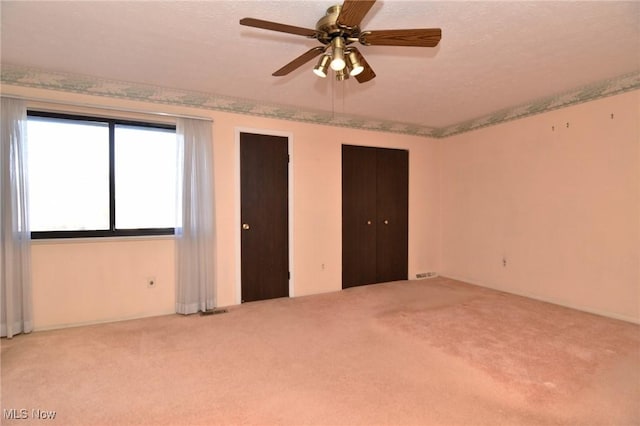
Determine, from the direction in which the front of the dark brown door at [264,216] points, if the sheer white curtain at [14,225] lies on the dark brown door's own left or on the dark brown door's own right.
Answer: on the dark brown door's own right

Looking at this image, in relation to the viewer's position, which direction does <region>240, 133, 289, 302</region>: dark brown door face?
facing the viewer and to the right of the viewer

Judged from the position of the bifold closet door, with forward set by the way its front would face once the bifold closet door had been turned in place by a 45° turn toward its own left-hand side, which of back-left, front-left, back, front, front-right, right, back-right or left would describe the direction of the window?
back-right

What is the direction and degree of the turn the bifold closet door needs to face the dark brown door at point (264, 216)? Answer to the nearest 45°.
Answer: approximately 90° to its right

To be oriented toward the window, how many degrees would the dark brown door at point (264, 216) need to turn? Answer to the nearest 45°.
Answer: approximately 135° to its right

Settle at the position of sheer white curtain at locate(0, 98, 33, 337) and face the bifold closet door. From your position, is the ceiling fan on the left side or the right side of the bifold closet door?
right

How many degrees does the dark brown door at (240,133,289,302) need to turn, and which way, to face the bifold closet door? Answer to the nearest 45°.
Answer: approximately 45° to its left

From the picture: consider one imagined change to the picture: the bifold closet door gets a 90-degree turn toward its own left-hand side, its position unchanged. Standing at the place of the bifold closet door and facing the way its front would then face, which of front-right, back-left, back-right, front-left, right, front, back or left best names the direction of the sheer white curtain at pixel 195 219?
back

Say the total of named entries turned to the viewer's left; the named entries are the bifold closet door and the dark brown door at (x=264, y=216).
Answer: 0

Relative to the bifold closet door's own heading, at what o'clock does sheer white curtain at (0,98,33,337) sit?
The sheer white curtain is roughly at 3 o'clock from the bifold closet door.

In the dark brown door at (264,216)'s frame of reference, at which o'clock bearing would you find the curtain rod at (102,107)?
The curtain rod is roughly at 4 o'clock from the dark brown door.
